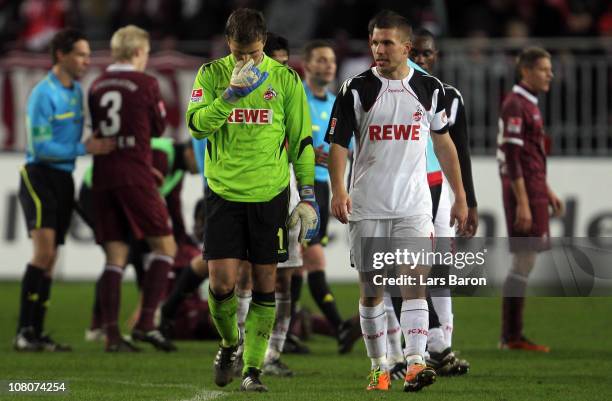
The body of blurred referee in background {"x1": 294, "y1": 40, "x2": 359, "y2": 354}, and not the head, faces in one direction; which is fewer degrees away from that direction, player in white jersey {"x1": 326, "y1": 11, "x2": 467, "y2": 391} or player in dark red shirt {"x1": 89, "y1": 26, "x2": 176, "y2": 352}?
the player in white jersey

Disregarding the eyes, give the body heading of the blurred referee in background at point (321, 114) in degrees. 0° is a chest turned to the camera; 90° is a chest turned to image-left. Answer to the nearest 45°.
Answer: approximately 315°

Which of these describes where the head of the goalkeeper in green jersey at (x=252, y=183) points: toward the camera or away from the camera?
toward the camera

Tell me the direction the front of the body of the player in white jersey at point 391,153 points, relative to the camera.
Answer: toward the camera

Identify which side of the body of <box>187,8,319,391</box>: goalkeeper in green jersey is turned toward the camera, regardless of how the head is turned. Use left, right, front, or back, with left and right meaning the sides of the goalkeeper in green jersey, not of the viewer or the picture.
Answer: front

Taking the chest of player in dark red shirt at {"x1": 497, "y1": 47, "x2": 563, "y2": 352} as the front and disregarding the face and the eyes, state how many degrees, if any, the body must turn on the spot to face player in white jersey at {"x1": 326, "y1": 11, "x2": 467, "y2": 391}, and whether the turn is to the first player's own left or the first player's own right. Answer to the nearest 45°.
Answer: approximately 90° to the first player's own right

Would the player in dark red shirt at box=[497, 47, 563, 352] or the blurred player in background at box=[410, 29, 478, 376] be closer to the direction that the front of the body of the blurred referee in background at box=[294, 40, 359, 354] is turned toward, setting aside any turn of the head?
the blurred player in background

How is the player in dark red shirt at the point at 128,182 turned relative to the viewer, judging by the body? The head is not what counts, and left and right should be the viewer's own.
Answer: facing away from the viewer and to the right of the viewer
